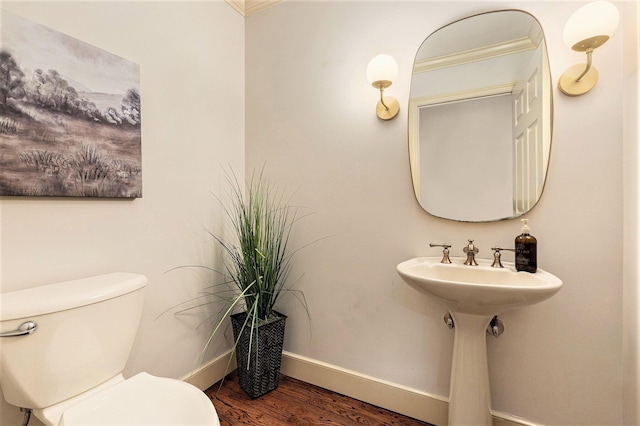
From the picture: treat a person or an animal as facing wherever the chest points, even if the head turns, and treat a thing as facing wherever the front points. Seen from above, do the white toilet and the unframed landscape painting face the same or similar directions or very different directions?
same or similar directions

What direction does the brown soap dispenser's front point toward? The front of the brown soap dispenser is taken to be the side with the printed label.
toward the camera

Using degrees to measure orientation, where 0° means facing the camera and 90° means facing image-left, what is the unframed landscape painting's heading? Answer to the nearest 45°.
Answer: approximately 315°

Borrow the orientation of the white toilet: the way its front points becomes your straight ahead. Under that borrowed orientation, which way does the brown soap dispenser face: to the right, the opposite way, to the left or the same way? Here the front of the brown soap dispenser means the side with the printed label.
to the right

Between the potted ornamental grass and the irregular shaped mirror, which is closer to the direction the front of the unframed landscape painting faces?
the irregular shaped mirror

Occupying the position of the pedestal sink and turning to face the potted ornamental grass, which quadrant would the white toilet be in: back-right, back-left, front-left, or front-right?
front-left

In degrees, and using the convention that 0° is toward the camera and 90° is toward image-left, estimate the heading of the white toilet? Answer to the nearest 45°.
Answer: approximately 315°

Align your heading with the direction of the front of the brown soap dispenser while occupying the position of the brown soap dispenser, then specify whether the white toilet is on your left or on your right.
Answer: on your right

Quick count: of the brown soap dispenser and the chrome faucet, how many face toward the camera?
2

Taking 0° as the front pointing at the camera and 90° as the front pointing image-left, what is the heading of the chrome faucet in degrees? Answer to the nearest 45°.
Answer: approximately 0°
